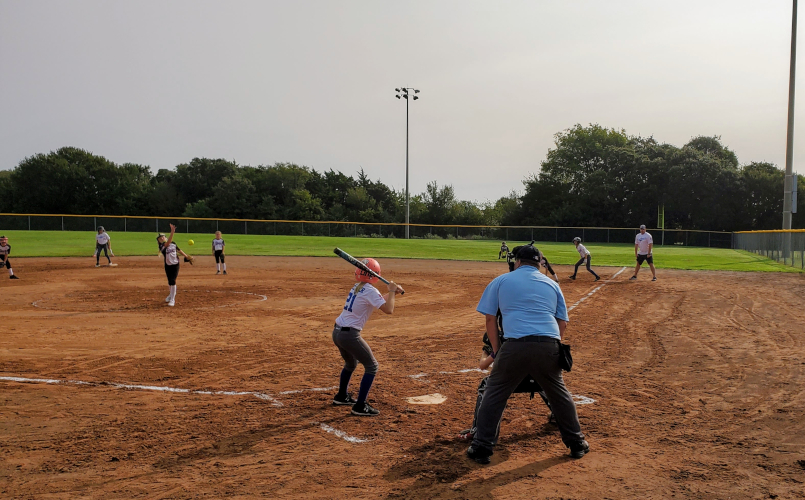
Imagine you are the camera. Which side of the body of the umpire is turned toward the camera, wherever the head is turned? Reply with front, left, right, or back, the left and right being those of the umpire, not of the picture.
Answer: back

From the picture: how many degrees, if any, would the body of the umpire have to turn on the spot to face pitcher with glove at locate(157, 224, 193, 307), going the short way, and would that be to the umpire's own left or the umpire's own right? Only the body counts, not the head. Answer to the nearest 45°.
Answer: approximately 45° to the umpire's own left
